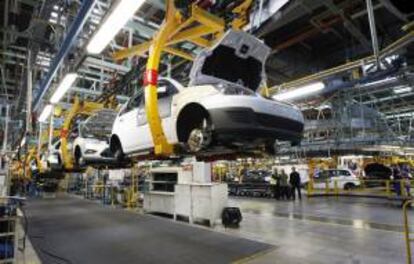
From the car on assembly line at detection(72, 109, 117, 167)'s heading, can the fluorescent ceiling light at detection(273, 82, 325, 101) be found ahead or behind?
ahead

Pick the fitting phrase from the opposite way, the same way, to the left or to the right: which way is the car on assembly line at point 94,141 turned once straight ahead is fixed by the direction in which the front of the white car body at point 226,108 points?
the same way

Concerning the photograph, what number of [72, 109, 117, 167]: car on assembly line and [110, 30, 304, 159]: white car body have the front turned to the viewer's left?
0

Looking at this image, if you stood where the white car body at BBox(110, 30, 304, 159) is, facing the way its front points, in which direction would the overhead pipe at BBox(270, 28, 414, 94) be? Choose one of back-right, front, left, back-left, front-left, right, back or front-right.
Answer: left

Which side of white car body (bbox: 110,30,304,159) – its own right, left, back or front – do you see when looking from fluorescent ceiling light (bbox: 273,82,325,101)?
left

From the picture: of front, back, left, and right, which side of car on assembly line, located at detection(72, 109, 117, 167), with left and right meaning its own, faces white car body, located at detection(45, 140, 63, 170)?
back

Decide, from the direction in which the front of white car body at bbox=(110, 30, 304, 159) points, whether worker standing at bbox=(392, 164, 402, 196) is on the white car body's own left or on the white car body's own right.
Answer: on the white car body's own left

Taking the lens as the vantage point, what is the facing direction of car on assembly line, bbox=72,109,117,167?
facing the viewer and to the right of the viewer

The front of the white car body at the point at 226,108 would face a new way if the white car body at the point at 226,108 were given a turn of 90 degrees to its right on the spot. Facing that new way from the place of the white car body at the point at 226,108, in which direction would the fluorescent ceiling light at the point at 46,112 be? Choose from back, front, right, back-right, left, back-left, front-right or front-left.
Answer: right
